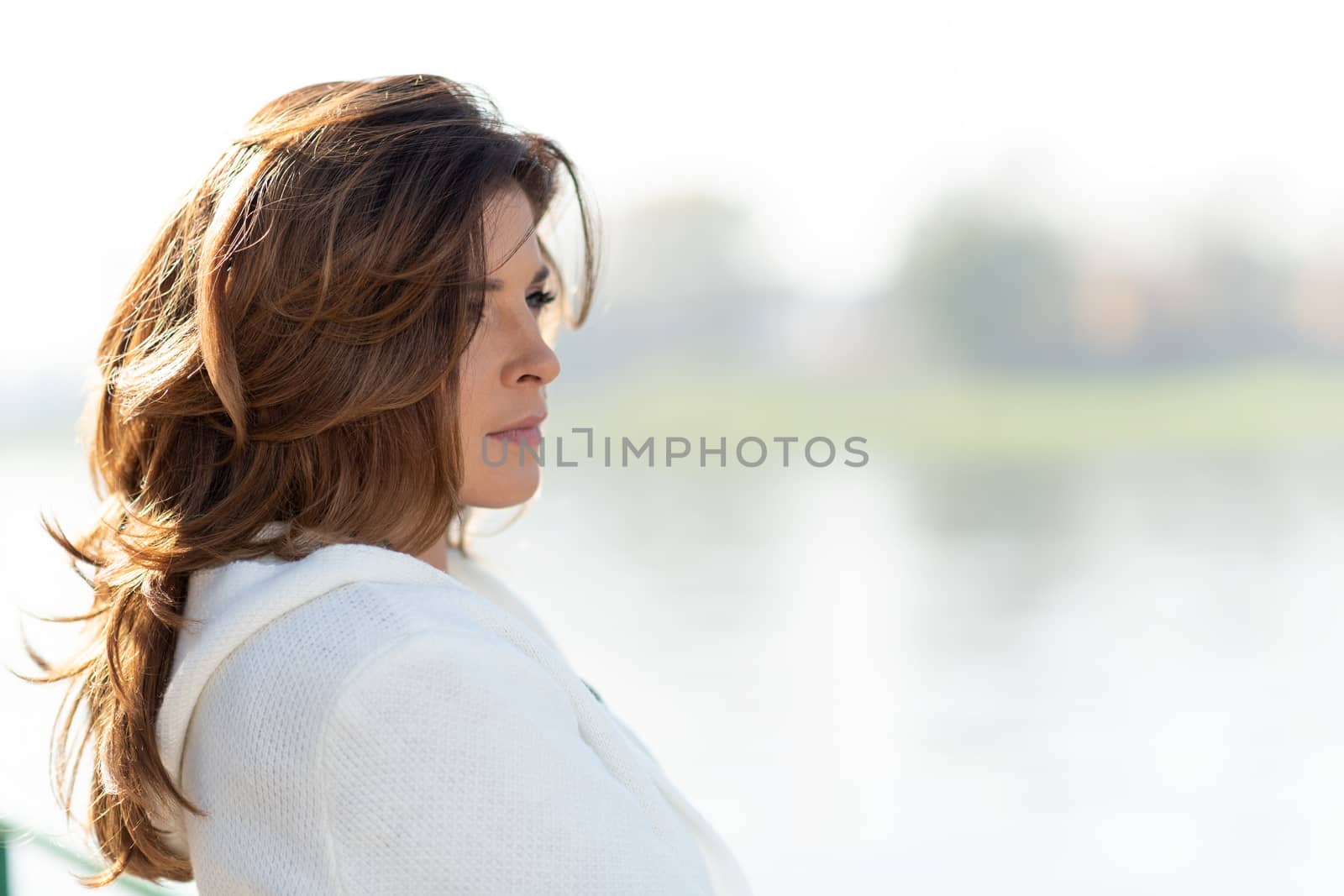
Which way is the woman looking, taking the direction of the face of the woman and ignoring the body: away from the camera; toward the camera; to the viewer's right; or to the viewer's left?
to the viewer's right

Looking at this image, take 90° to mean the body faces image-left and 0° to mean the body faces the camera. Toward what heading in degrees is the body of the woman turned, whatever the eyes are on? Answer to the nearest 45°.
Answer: approximately 270°
